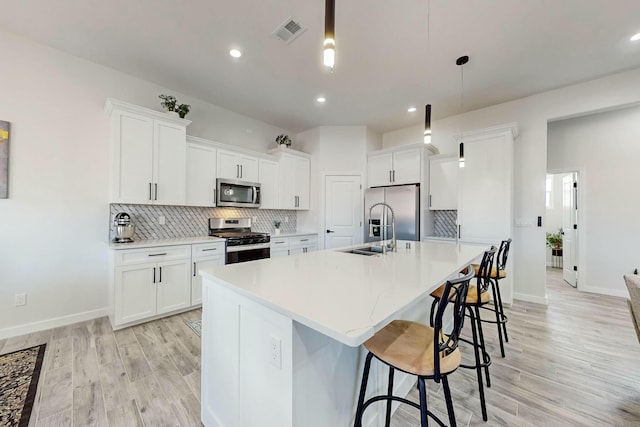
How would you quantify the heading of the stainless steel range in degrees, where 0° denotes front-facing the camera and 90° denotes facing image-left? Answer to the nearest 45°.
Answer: approximately 315°

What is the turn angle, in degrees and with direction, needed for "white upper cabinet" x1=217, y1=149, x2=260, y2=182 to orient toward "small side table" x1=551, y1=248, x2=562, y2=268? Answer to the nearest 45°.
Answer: approximately 45° to its left

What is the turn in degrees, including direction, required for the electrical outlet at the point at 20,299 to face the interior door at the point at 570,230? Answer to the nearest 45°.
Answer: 0° — it already faces it

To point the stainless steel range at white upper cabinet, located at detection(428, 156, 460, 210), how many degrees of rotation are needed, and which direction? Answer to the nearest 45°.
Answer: approximately 45° to its left

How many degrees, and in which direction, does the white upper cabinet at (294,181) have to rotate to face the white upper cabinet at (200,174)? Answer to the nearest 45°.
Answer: approximately 90° to its right

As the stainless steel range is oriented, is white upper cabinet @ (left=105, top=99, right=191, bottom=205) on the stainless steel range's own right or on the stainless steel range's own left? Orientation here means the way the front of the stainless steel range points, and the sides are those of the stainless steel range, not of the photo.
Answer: on the stainless steel range's own right
